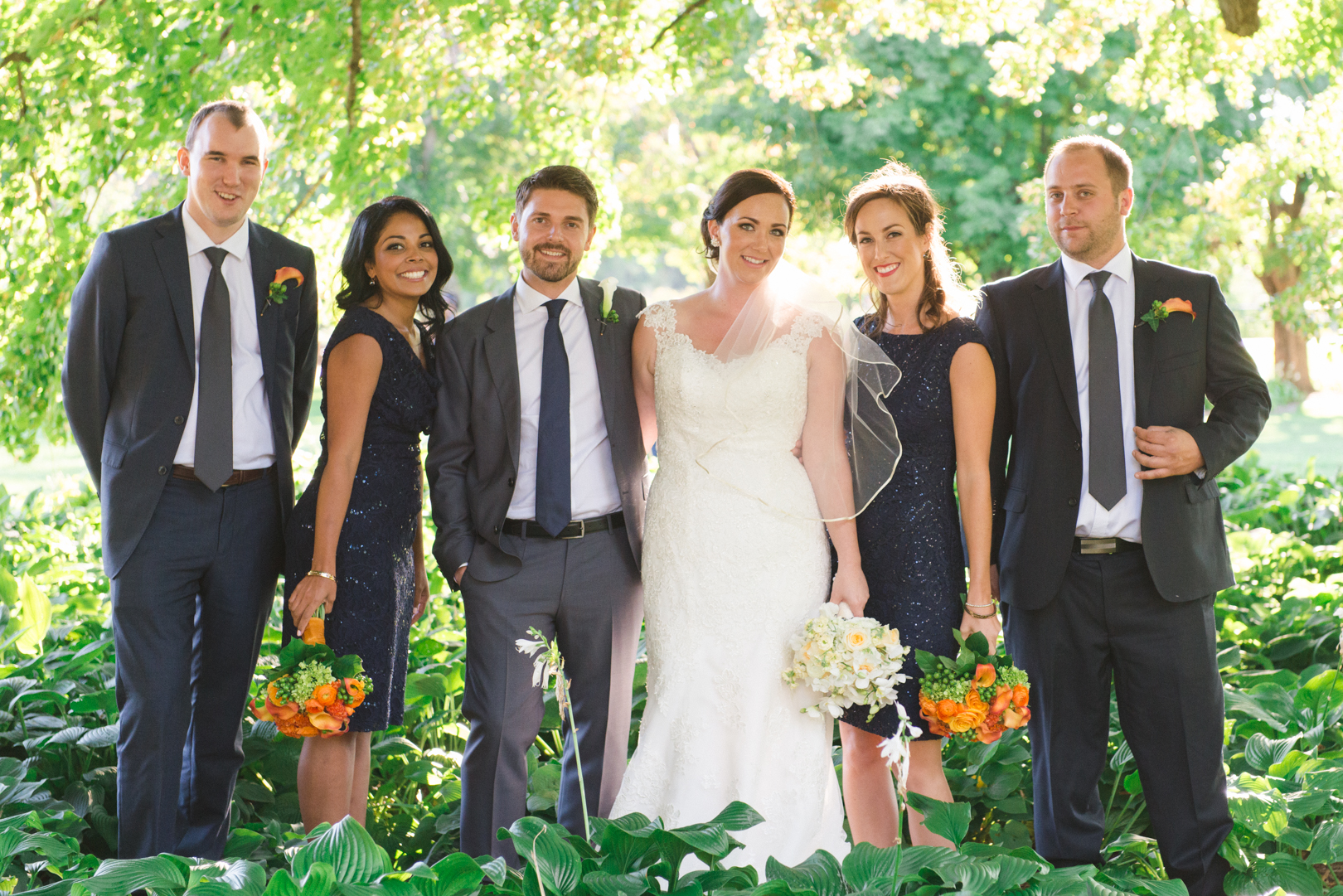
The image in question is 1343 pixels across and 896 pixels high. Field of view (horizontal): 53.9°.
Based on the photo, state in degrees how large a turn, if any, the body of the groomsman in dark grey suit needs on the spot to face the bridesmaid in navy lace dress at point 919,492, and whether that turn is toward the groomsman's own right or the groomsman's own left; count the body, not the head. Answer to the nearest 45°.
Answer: approximately 45° to the groomsman's own right

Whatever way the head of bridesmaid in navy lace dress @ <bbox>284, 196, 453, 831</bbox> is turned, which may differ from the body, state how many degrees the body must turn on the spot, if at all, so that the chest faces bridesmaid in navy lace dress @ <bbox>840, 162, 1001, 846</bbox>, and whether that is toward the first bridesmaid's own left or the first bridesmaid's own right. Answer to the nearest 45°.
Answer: approximately 45° to the first bridesmaid's own left

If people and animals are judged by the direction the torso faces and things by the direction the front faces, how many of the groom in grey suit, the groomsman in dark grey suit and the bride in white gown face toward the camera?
3

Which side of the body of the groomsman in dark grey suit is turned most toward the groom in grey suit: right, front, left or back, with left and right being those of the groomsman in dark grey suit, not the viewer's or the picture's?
right

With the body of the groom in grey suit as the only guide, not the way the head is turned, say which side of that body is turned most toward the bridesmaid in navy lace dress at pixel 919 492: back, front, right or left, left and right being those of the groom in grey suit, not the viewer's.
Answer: left

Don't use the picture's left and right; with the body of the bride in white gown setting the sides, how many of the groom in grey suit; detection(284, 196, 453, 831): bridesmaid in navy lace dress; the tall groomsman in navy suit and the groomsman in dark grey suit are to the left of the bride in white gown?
1

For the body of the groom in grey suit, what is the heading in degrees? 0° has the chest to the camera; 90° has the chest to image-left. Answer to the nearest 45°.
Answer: approximately 0°

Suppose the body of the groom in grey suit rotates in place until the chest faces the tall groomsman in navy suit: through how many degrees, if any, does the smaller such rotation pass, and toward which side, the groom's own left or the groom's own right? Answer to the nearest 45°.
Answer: approximately 90° to the groom's own right

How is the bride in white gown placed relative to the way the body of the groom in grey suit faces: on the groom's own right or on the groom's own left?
on the groom's own left

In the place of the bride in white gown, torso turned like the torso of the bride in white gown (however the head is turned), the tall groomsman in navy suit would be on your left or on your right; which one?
on your right

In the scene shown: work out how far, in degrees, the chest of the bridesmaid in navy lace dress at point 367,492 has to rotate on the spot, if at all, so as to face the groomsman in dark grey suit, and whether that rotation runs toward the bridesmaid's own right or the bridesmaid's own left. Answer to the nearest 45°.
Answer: approximately 45° to the bridesmaid's own left
